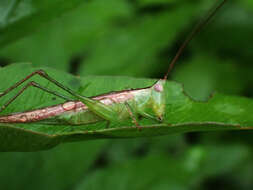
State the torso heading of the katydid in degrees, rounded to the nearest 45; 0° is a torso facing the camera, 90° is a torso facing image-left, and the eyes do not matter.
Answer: approximately 270°
